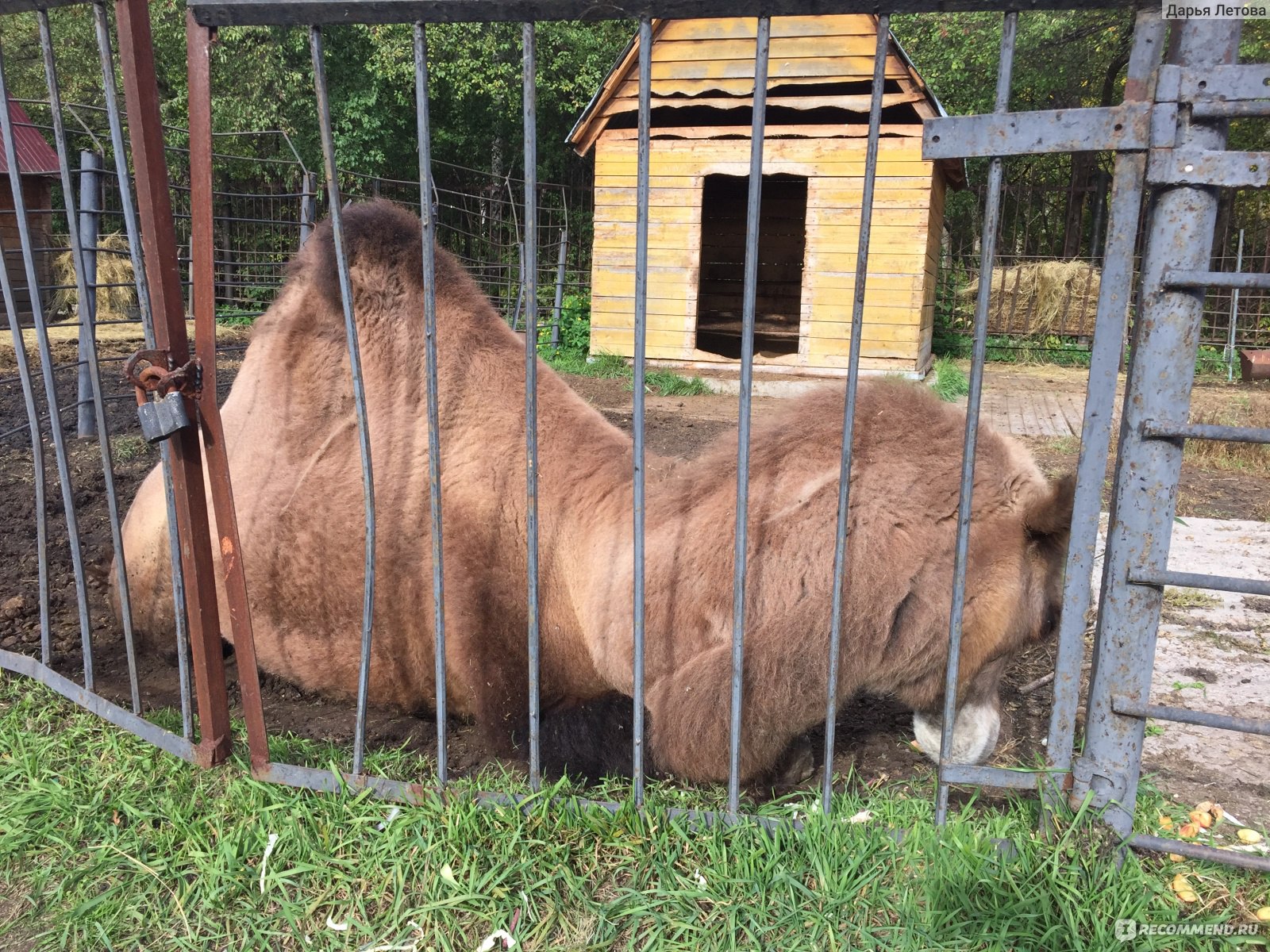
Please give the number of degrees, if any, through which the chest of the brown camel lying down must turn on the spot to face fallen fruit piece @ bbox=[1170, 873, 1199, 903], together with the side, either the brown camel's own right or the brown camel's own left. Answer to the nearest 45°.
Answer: approximately 45° to the brown camel's own right

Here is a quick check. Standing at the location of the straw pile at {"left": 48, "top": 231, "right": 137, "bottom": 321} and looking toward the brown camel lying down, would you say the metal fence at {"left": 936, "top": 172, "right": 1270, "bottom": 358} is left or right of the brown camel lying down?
left

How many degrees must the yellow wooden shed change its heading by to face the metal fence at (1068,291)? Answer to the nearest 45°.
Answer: approximately 135° to its left

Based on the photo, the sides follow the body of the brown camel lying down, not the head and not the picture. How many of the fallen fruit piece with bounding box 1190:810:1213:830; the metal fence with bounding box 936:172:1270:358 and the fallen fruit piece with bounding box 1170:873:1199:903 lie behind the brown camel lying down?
0

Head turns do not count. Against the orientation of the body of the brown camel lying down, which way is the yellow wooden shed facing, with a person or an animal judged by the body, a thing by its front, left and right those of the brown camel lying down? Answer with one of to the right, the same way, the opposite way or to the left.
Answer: to the right

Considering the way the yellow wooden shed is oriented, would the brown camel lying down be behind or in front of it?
in front

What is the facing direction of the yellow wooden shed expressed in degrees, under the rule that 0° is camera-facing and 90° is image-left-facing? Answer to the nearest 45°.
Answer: approximately 0°

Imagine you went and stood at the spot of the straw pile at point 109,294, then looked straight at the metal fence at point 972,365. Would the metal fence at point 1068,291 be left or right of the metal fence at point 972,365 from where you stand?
left

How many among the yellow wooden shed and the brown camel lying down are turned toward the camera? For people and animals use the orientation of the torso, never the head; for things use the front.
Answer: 1

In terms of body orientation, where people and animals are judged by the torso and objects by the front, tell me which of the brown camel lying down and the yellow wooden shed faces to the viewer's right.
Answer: the brown camel lying down

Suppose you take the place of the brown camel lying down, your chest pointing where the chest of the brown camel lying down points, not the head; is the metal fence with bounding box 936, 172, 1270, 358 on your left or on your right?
on your left

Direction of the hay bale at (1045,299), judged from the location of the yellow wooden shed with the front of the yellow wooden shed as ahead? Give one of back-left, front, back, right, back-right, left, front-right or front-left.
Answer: back-left

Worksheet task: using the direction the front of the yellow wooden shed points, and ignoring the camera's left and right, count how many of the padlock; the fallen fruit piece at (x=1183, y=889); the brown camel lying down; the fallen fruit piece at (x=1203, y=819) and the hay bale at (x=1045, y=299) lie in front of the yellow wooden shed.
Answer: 4

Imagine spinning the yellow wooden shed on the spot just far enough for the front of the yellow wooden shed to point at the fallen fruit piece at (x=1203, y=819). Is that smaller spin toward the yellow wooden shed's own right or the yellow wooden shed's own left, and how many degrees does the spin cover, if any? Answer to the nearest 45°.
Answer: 0° — it already faces it

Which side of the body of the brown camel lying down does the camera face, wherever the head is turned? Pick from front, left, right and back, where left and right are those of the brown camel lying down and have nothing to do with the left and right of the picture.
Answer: right
